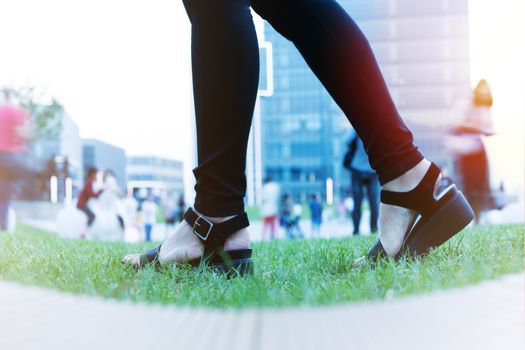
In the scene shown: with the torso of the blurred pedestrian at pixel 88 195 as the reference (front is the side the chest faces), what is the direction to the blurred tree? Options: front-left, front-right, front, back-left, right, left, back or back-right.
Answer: back-left
